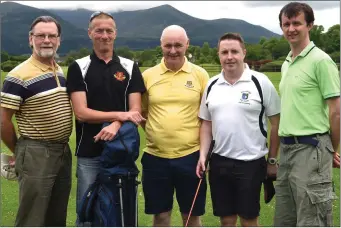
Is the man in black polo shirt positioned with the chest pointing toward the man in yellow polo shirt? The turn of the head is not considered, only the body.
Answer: no

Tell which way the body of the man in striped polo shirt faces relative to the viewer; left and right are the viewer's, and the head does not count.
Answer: facing the viewer and to the right of the viewer

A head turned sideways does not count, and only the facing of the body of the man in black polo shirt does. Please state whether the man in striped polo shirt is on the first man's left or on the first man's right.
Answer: on the first man's right

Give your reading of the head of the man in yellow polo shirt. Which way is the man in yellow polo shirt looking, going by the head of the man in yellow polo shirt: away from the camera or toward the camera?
toward the camera

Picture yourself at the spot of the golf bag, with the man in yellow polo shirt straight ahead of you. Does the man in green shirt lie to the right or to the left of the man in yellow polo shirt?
right

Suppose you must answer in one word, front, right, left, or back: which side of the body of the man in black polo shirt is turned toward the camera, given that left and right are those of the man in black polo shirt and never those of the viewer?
front

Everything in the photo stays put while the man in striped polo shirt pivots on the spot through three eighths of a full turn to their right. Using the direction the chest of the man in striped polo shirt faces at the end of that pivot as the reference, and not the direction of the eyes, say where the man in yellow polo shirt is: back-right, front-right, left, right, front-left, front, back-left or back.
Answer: back

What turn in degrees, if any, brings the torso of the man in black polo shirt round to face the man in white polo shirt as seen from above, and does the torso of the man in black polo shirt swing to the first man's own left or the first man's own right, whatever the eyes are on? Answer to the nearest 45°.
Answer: approximately 90° to the first man's own left

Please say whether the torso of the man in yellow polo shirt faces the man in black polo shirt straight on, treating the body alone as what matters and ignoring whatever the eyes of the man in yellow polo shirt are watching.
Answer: no

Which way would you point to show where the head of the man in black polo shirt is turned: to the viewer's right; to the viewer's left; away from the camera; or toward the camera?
toward the camera

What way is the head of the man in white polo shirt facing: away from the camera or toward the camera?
toward the camera

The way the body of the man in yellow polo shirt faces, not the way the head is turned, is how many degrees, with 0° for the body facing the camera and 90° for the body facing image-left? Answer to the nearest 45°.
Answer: approximately 0°

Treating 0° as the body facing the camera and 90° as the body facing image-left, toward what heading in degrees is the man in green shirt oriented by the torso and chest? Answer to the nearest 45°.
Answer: approximately 45°

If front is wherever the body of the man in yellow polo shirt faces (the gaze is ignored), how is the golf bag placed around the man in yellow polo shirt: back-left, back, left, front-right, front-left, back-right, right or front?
front-right

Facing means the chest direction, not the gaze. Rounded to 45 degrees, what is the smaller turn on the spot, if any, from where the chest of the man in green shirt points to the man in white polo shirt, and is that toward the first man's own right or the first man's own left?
approximately 45° to the first man's own right
